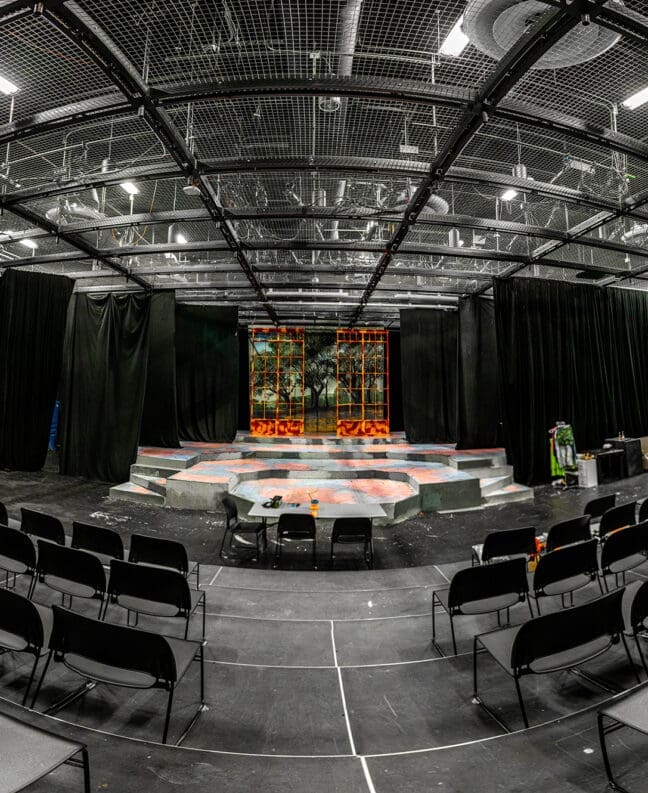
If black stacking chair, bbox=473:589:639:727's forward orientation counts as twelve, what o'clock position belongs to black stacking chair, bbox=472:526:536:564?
black stacking chair, bbox=472:526:536:564 is roughly at 1 o'clock from black stacking chair, bbox=473:589:639:727.

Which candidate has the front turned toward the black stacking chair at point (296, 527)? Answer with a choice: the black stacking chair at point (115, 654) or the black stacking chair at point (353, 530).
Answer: the black stacking chair at point (115, 654)

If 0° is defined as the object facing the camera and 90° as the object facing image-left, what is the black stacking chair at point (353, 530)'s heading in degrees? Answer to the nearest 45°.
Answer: approximately 180°

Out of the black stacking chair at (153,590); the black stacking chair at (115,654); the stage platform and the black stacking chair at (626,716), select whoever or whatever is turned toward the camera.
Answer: the stage platform

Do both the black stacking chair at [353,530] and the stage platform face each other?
yes

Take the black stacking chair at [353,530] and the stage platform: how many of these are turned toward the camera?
1

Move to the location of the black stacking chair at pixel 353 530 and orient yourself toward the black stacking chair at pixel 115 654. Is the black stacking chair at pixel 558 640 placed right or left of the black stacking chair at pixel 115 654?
left

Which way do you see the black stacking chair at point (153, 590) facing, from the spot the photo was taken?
facing away from the viewer and to the right of the viewer

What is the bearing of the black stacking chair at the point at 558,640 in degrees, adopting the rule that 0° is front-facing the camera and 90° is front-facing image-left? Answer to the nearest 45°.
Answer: approximately 135°

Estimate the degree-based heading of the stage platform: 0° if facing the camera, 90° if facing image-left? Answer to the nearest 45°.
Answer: approximately 0°
